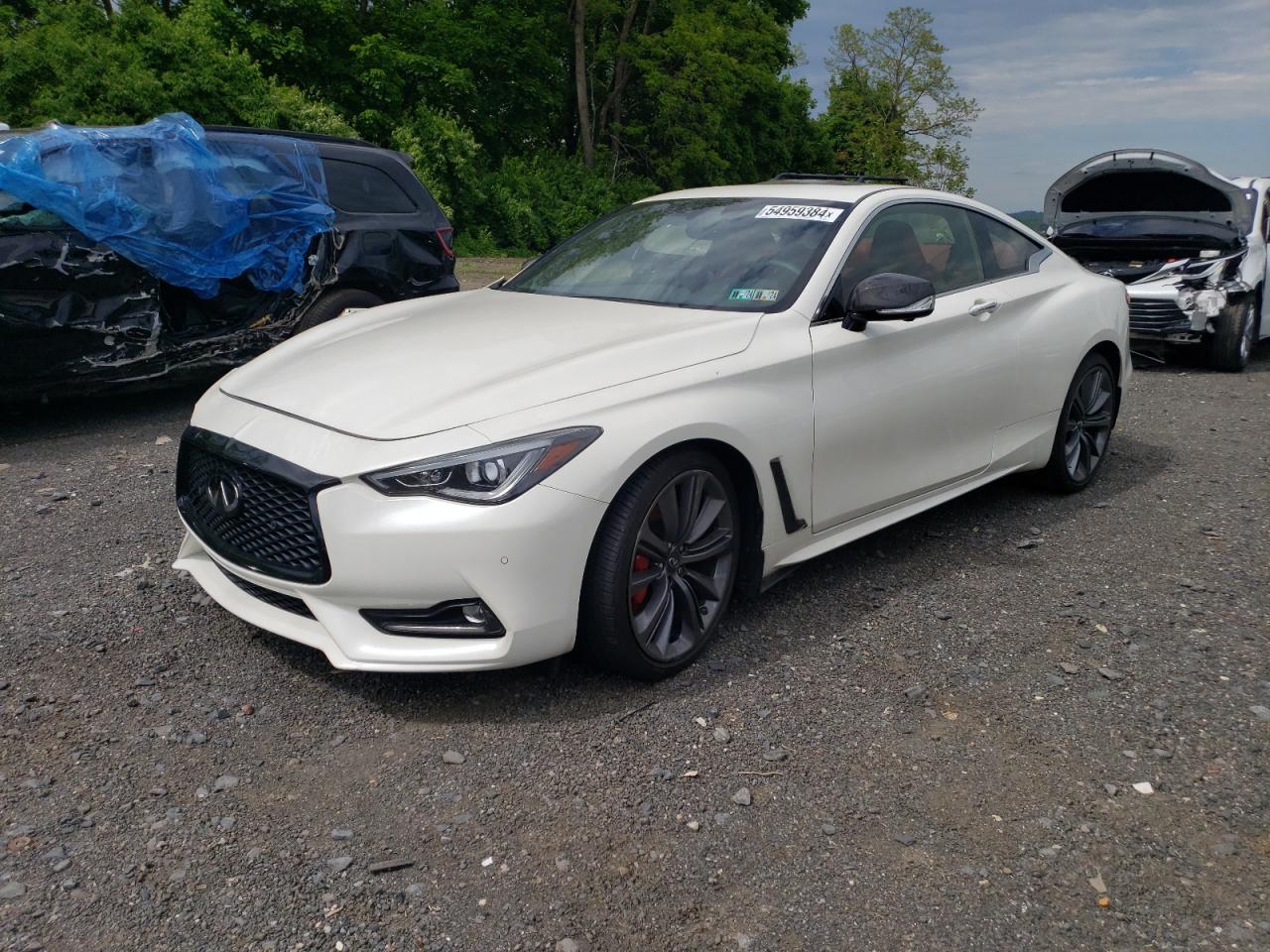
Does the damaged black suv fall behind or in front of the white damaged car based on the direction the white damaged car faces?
in front

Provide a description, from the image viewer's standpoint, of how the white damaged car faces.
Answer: facing the viewer and to the left of the viewer

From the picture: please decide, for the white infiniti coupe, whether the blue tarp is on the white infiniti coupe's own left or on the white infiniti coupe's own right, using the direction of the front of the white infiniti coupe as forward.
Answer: on the white infiniti coupe's own right

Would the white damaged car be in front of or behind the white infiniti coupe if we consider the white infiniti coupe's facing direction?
behind

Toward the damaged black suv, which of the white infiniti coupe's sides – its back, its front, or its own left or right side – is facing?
right

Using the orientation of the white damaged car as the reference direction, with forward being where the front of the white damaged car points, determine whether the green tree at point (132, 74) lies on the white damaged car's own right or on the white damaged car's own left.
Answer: on the white damaged car's own right

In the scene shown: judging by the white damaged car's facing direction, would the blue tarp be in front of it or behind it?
in front

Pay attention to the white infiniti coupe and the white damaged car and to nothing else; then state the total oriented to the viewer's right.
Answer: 0

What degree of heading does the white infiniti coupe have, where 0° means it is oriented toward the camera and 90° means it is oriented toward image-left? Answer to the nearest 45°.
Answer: approximately 45°
